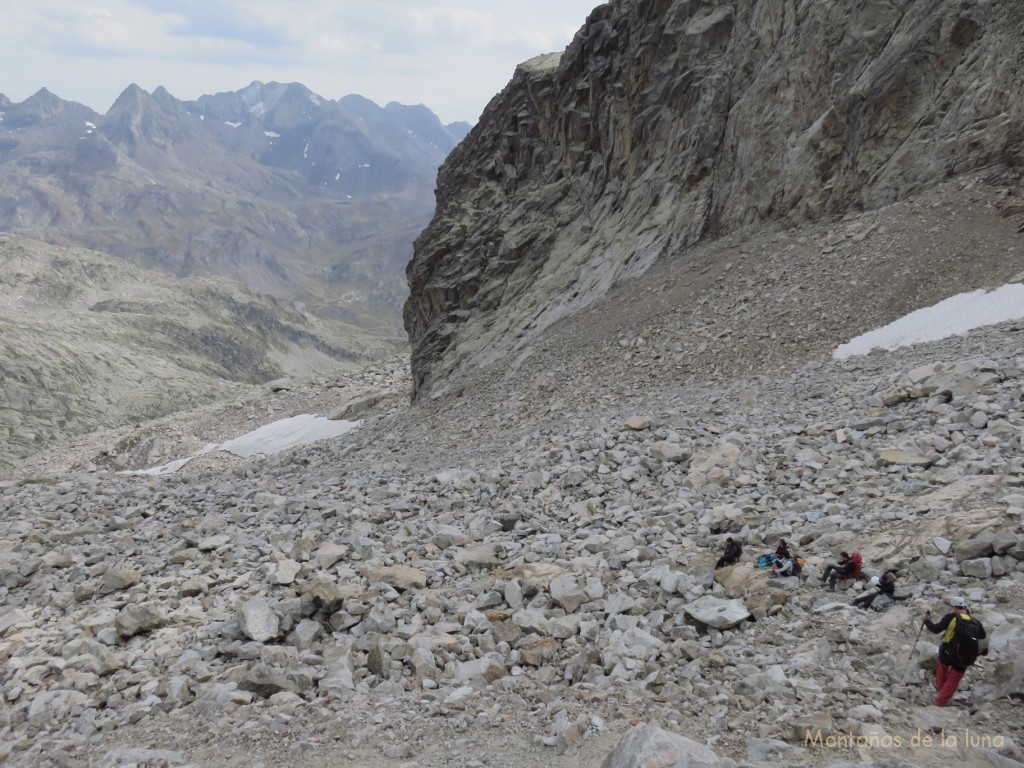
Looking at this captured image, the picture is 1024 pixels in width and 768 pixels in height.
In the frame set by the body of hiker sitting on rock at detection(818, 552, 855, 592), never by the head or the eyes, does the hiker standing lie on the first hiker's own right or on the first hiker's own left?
on the first hiker's own left

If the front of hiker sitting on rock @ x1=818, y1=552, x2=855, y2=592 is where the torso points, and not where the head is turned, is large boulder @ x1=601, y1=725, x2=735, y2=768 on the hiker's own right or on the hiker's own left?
on the hiker's own left

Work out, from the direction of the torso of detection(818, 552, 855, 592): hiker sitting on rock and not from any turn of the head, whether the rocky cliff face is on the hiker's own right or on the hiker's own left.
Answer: on the hiker's own right

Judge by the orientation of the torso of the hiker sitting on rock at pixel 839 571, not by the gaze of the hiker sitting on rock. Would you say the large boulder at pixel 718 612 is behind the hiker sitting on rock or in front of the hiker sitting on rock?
in front

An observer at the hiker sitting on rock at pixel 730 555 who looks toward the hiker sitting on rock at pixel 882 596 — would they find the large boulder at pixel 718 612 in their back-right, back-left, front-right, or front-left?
front-right

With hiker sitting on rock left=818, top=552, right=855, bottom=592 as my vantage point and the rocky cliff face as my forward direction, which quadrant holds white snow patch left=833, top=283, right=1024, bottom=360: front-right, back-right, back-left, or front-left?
front-right

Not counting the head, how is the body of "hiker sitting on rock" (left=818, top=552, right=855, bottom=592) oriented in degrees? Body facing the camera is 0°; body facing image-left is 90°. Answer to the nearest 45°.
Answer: approximately 90°

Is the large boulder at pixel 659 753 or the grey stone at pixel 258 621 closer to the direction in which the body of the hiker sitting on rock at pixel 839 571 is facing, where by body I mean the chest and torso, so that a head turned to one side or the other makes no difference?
the grey stone

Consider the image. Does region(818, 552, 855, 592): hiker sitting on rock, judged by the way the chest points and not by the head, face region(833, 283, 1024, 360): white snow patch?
no

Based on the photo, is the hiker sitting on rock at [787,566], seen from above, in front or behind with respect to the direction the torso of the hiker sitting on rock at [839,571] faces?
in front

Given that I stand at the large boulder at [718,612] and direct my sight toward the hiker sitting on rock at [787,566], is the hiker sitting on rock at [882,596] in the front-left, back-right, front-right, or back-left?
front-right

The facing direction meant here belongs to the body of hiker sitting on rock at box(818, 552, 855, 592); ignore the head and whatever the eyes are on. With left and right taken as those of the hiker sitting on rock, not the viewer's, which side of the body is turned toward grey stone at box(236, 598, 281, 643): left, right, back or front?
front

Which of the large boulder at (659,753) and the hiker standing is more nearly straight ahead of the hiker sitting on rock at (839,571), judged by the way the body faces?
the large boulder

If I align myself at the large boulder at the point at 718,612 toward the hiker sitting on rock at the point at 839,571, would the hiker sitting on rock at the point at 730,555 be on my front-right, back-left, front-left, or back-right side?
front-left

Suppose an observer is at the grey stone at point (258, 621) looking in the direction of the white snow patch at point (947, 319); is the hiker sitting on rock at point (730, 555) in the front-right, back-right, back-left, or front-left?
front-right
